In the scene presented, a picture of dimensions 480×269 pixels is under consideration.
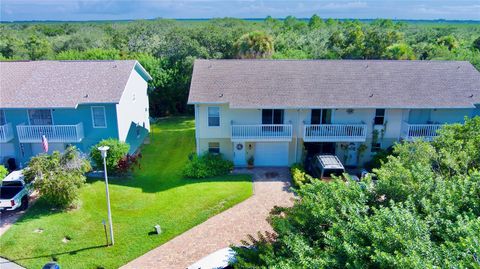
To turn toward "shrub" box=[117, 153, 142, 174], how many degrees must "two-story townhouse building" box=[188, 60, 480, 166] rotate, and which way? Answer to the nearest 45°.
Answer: approximately 45° to its right

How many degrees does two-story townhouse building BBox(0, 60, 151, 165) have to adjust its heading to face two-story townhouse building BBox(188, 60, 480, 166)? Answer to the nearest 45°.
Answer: approximately 45° to its left

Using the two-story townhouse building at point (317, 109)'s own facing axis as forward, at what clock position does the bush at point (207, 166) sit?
The bush is roughly at 2 o'clock from the two-story townhouse building.

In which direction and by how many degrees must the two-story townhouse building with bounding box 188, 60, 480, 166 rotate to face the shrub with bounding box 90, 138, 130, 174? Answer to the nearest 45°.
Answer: approximately 45° to its right

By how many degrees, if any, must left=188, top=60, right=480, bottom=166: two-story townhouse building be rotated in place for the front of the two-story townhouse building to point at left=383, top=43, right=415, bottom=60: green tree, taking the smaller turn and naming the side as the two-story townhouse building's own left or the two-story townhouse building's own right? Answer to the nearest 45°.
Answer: approximately 180°

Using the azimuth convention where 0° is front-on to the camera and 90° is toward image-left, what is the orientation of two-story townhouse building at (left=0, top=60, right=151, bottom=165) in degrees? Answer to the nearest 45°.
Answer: approximately 0°

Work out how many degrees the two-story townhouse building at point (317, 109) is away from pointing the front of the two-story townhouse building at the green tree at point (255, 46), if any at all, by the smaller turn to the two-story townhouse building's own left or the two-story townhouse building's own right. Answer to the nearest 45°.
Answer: approximately 135° to the two-story townhouse building's own right

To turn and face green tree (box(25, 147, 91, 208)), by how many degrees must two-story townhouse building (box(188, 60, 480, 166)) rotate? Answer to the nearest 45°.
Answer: approximately 45° to its right
